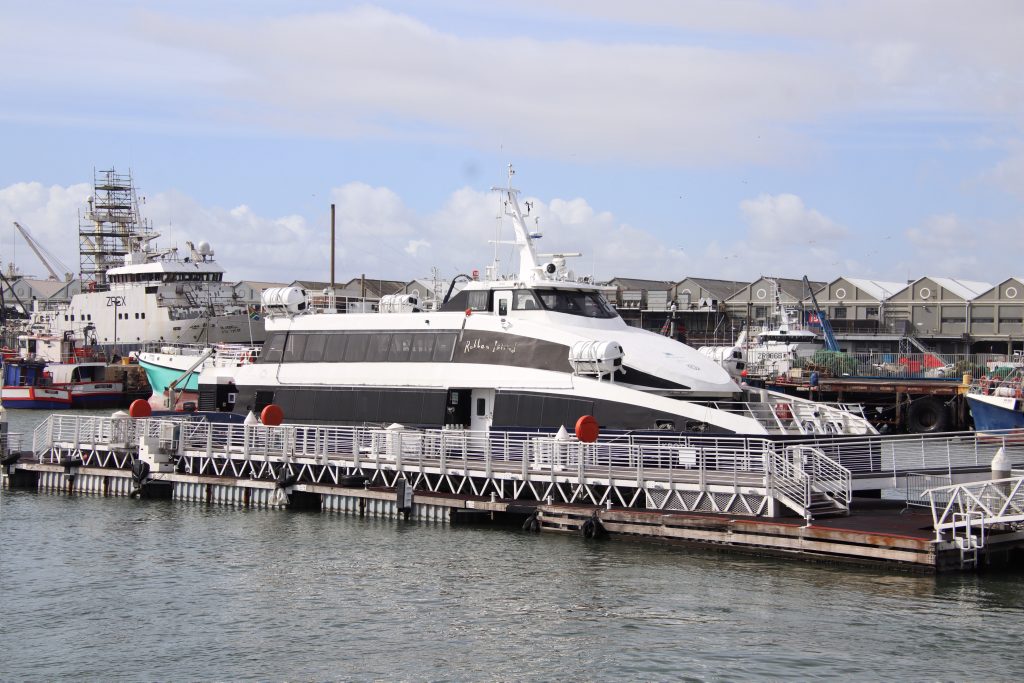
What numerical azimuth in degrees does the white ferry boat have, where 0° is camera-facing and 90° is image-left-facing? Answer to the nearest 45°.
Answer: approximately 315°

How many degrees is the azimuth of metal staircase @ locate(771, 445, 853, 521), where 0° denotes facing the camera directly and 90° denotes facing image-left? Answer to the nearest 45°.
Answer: approximately 315°

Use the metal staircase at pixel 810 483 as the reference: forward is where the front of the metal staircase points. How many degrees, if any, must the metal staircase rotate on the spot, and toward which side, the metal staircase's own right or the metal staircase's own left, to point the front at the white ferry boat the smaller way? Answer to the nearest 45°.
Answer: approximately 180°

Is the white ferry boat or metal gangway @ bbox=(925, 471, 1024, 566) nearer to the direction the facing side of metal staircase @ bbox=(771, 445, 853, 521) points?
the metal gangway
